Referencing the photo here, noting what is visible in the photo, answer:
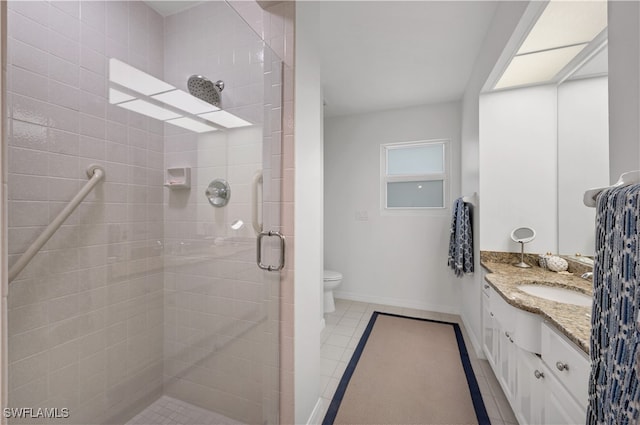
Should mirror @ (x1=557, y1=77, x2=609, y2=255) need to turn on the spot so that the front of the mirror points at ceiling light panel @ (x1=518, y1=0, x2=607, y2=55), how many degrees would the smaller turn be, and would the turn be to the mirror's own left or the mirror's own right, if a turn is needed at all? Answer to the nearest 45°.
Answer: approximately 45° to the mirror's own left

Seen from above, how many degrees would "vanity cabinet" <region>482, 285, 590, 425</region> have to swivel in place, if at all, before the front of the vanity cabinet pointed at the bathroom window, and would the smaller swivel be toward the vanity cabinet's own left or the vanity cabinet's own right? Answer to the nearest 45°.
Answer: approximately 90° to the vanity cabinet's own right
